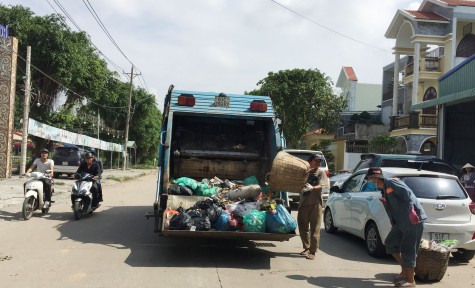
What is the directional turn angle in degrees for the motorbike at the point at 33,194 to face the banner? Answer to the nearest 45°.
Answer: approximately 135° to its right

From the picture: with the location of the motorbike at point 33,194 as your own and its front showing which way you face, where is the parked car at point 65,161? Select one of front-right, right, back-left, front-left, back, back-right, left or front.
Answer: back-right

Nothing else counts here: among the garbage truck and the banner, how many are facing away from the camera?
1

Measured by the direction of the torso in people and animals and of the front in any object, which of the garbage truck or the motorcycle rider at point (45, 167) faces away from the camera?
the garbage truck

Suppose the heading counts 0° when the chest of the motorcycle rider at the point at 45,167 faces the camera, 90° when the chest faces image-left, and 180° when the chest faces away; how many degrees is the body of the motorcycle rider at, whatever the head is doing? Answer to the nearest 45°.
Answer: approximately 45°

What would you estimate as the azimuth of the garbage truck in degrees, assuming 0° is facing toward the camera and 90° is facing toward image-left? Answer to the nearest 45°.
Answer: approximately 180°

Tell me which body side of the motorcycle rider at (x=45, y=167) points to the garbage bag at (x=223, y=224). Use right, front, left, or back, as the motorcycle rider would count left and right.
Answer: left

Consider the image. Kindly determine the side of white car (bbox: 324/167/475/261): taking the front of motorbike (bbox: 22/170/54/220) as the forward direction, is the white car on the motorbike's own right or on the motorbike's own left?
on the motorbike's own left

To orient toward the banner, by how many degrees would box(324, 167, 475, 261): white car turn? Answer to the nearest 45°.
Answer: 0° — it already faces it

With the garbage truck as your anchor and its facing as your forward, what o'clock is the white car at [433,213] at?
The white car is roughly at 4 o'clock from the garbage truck.

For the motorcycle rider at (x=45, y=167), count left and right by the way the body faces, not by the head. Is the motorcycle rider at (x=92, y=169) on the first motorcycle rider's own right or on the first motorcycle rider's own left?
on the first motorcycle rider's own left

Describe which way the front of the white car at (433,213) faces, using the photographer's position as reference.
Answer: facing away from the viewer and to the left of the viewer

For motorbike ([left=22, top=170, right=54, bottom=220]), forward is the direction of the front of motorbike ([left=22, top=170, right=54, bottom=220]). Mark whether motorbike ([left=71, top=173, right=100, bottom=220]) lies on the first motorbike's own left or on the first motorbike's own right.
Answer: on the first motorbike's own left
